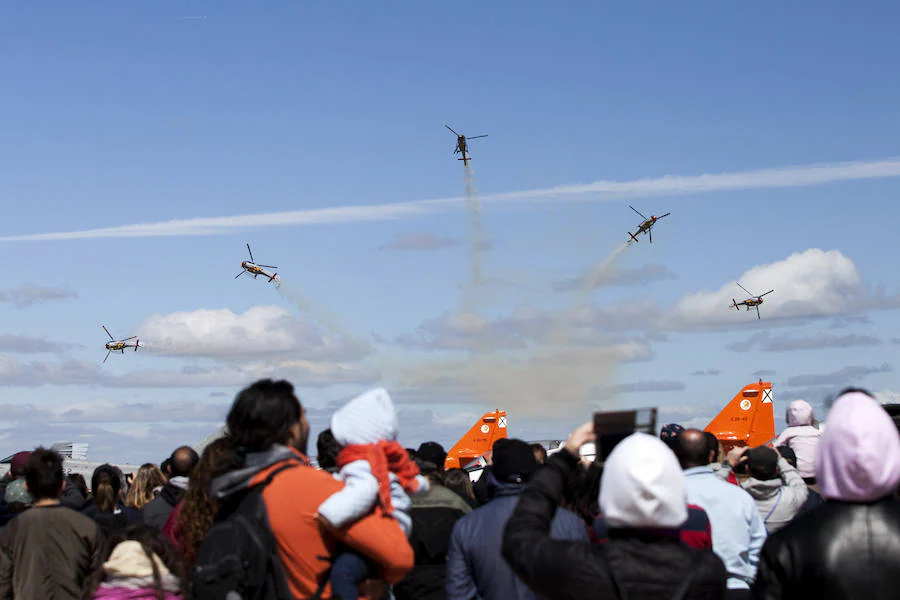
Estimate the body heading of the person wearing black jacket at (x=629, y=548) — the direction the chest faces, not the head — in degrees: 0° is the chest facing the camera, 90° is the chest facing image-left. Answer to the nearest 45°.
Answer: approximately 180°

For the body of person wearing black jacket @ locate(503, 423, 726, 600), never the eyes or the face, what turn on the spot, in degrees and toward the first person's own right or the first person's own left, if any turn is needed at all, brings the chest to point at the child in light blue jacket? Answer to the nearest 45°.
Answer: approximately 45° to the first person's own left

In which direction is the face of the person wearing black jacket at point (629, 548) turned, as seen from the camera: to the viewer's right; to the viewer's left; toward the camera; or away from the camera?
away from the camera

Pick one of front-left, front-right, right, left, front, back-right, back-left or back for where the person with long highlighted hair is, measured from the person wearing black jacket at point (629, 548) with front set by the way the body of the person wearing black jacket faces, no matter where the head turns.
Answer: front-left

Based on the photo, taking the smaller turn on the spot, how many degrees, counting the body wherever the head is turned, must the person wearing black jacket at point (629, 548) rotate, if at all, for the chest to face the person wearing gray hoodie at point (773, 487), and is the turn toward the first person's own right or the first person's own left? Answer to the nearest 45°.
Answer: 0° — they already face them

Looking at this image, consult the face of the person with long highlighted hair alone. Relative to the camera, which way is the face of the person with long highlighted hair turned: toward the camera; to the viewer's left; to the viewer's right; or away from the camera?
away from the camera

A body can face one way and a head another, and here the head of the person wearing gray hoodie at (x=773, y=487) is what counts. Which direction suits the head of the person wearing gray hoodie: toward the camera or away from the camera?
away from the camera

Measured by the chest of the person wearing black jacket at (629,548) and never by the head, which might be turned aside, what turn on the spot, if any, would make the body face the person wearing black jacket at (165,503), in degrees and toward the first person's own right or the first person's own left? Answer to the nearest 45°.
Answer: approximately 45° to the first person's own left

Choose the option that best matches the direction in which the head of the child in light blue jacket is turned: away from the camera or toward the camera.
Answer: away from the camera
